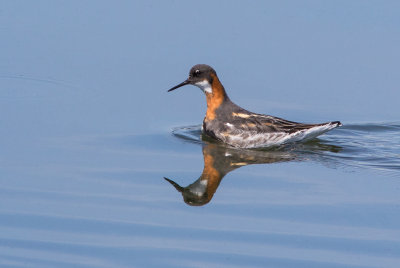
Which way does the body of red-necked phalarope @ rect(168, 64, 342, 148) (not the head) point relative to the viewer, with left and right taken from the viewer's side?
facing to the left of the viewer
